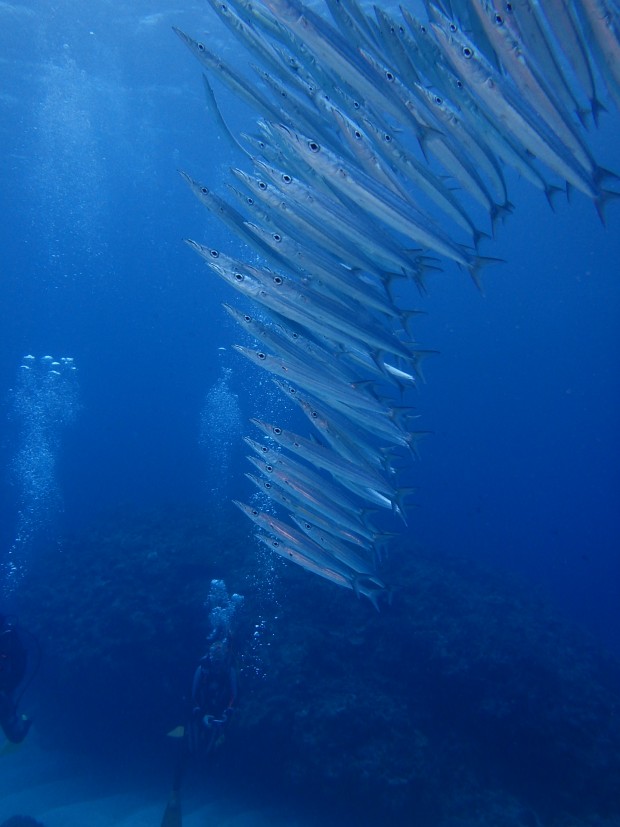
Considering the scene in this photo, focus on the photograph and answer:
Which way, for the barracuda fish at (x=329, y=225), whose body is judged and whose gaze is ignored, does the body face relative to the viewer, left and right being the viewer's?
facing to the left of the viewer

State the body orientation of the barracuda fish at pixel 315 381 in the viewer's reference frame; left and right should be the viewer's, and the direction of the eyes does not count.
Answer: facing to the left of the viewer

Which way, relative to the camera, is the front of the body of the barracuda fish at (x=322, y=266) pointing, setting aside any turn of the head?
to the viewer's left

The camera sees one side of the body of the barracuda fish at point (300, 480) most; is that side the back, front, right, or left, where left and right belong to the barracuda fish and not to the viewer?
left

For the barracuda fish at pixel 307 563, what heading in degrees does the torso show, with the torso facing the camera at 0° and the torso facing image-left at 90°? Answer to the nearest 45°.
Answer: approximately 90°

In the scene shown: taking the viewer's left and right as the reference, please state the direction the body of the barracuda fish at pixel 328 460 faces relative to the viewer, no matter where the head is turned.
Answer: facing to the left of the viewer

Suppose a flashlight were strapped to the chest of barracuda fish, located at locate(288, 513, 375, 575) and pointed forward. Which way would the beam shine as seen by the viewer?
to the viewer's left

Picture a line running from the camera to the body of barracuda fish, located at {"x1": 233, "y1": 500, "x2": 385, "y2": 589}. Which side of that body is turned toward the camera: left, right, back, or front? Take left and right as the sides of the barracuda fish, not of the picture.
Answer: left
